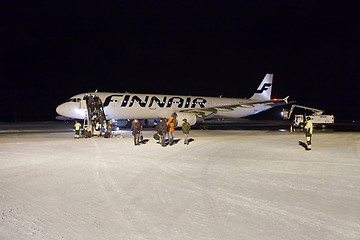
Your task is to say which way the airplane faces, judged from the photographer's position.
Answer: facing to the left of the viewer
